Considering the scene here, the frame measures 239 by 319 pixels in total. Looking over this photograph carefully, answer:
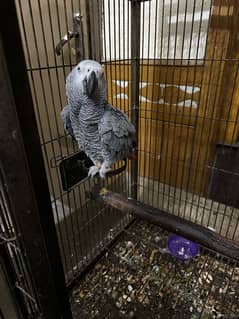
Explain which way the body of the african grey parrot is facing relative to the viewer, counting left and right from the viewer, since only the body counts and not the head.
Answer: facing the viewer and to the left of the viewer
